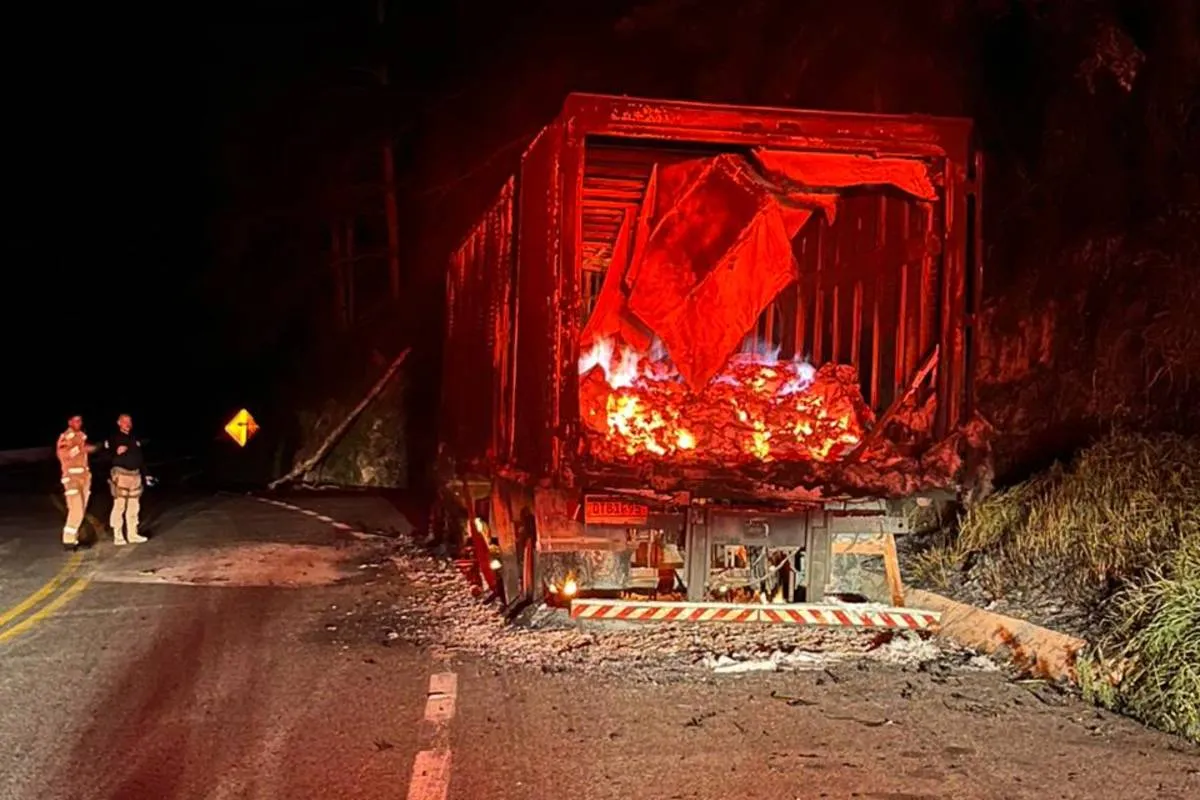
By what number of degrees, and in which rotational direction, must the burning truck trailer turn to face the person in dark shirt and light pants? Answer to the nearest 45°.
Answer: approximately 45° to its left

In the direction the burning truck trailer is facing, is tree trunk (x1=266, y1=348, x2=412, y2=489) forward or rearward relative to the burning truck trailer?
forward

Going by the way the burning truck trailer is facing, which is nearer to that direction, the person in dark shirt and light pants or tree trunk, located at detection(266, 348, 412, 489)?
the tree trunk

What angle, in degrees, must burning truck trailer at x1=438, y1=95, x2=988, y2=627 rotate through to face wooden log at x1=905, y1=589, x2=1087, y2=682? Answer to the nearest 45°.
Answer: approximately 135° to its right

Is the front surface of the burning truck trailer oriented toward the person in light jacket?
no

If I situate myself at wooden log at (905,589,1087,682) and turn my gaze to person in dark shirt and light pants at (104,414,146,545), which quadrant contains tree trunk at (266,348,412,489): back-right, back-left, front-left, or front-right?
front-right

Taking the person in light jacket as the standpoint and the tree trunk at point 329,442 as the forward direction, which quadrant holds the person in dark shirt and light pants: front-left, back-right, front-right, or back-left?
front-right

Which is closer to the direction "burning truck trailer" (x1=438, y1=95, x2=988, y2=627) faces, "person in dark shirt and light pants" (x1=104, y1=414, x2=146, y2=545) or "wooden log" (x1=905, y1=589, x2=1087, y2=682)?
the person in dark shirt and light pants

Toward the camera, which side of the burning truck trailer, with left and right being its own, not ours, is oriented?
back

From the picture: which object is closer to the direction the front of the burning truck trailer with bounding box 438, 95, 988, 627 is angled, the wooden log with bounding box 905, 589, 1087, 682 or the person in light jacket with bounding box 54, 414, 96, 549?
the person in light jacket
